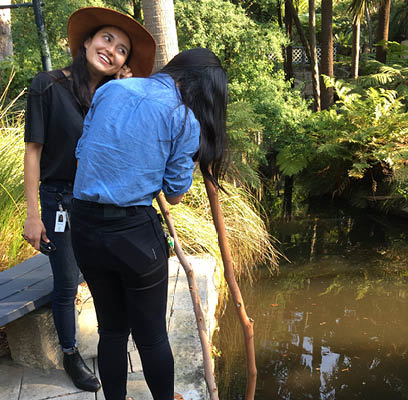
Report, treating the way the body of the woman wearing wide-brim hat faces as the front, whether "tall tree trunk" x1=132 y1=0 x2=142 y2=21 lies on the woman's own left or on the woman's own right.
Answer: on the woman's own left

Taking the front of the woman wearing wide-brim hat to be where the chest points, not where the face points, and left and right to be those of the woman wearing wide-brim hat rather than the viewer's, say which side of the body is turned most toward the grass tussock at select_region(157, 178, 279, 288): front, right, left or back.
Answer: left

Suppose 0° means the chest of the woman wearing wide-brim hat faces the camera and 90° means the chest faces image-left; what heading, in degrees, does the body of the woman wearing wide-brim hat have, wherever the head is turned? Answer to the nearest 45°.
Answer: approximately 315°

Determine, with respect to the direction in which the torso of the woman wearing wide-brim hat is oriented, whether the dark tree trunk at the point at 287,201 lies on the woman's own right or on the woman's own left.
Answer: on the woman's own left

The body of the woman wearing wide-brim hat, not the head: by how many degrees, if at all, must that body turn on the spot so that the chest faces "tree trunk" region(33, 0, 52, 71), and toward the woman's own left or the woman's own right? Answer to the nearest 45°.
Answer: approximately 135° to the woman's own left

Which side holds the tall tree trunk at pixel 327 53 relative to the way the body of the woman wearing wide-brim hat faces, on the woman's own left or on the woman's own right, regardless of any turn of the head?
on the woman's own left

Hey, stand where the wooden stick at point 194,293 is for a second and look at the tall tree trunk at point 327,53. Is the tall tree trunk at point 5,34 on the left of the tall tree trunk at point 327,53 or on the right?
left

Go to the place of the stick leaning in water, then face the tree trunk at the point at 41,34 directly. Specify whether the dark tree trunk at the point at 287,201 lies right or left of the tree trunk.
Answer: right

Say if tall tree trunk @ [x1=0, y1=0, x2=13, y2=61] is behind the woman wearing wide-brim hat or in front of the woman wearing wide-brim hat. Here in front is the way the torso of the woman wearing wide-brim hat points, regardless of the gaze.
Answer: behind
